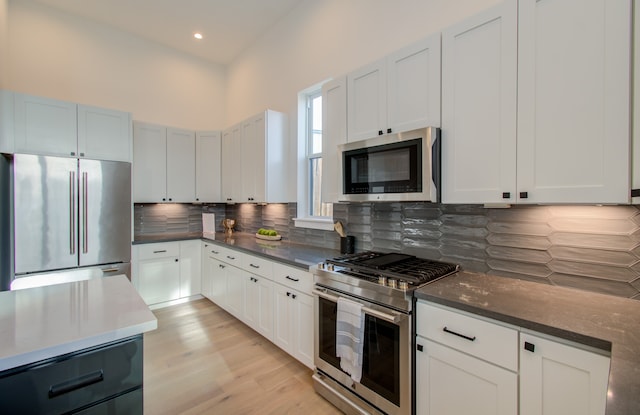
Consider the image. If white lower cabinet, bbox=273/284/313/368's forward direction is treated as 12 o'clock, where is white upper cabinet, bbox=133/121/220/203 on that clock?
The white upper cabinet is roughly at 3 o'clock from the white lower cabinet.

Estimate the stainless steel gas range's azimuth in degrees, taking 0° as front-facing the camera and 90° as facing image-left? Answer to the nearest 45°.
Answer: approximately 45°

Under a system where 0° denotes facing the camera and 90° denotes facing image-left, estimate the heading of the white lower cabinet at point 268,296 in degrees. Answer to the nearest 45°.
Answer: approximately 45°

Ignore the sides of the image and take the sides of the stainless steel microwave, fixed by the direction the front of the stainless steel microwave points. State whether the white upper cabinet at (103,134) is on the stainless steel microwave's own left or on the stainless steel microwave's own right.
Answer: on the stainless steel microwave's own right

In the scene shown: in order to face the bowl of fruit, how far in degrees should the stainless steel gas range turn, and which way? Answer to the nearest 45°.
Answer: approximately 90° to its right

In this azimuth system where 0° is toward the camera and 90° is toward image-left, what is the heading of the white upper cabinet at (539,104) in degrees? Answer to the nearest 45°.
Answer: approximately 45°

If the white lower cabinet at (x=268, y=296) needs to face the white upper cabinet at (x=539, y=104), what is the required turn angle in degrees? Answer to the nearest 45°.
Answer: approximately 90° to its left

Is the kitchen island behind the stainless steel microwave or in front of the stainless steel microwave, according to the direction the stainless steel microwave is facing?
in front
